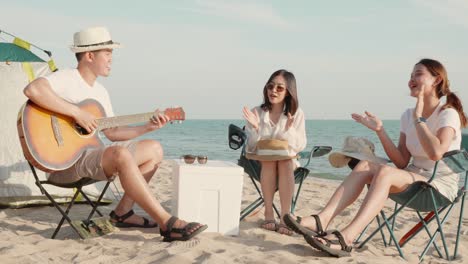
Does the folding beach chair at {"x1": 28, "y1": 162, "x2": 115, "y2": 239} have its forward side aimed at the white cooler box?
yes

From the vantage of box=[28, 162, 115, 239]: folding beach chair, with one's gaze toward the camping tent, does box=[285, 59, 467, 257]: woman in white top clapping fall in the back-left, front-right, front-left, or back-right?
back-right

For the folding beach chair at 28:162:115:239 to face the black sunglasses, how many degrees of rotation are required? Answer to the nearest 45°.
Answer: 0° — it already faces it

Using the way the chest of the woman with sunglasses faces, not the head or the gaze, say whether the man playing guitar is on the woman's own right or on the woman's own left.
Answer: on the woman's own right

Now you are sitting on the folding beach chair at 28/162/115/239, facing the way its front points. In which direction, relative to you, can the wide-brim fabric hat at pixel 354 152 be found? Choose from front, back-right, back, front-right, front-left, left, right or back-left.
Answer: front

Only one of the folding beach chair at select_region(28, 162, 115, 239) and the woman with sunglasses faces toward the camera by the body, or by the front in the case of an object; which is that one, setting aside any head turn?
the woman with sunglasses

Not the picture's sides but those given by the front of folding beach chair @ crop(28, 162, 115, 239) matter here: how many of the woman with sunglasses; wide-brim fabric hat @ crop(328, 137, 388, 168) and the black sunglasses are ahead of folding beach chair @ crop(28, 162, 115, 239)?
3

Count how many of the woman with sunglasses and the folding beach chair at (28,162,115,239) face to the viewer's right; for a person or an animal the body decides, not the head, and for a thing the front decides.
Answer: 1

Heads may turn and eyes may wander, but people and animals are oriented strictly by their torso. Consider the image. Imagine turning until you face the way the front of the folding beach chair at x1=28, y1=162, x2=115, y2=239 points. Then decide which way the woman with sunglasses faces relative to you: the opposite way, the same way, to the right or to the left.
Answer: to the right

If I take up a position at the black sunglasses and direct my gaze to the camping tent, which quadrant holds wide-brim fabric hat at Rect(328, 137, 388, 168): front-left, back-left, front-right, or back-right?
back-right

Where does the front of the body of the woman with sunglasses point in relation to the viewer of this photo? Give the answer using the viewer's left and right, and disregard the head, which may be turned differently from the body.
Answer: facing the viewer

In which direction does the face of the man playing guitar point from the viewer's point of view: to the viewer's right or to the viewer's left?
to the viewer's right

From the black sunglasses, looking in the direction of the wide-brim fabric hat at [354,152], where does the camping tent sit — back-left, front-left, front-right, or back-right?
back-left

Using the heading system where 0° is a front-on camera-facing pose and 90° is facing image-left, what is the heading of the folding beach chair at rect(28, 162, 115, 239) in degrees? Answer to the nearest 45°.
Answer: approximately 270°
